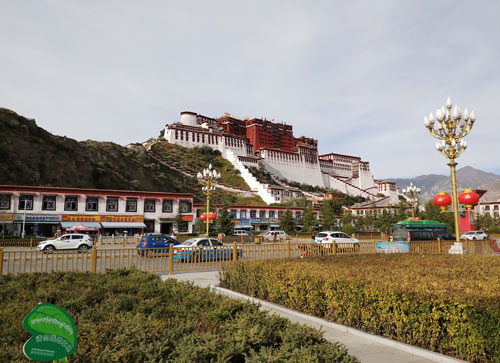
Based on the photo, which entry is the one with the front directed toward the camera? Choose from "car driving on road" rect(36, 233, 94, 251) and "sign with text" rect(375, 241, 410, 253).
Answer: the sign with text

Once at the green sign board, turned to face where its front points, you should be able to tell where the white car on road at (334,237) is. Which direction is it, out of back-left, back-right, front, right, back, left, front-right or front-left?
back-left

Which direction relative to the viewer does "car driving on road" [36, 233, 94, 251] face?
to the viewer's left

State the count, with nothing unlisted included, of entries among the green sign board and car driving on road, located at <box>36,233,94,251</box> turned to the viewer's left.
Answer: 1

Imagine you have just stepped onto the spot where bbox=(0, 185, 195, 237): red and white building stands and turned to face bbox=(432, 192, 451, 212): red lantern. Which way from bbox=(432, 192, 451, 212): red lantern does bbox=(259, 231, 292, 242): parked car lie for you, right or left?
left

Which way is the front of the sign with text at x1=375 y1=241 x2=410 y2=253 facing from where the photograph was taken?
facing the viewer

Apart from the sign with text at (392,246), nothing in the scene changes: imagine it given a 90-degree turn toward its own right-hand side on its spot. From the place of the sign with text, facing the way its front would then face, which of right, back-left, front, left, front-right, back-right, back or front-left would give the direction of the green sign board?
left

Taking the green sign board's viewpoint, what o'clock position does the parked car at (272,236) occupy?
The parked car is roughly at 7 o'clock from the green sign board.

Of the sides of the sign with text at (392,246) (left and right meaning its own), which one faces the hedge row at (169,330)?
front

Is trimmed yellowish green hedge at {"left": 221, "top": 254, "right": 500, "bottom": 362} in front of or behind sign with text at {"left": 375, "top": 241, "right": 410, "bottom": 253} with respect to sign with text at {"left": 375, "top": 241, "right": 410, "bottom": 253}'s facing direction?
in front

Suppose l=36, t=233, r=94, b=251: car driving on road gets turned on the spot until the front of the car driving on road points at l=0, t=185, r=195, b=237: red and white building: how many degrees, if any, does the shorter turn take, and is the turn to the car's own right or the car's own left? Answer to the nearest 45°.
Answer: approximately 90° to the car's own right

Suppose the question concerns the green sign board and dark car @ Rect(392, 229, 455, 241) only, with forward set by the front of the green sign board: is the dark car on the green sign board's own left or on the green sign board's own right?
on the green sign board's own left

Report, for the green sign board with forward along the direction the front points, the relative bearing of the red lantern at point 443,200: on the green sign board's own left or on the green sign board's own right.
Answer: on the green sign board's own left

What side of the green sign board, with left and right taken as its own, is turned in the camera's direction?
front

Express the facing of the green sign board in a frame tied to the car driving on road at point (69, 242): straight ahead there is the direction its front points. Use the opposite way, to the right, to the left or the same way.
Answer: to the left

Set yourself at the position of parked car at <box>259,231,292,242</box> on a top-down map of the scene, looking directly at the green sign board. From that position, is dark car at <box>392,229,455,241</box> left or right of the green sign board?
left

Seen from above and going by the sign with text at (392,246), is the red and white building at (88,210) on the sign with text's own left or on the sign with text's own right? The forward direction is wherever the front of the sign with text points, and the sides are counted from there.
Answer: on the sign with text's own right
